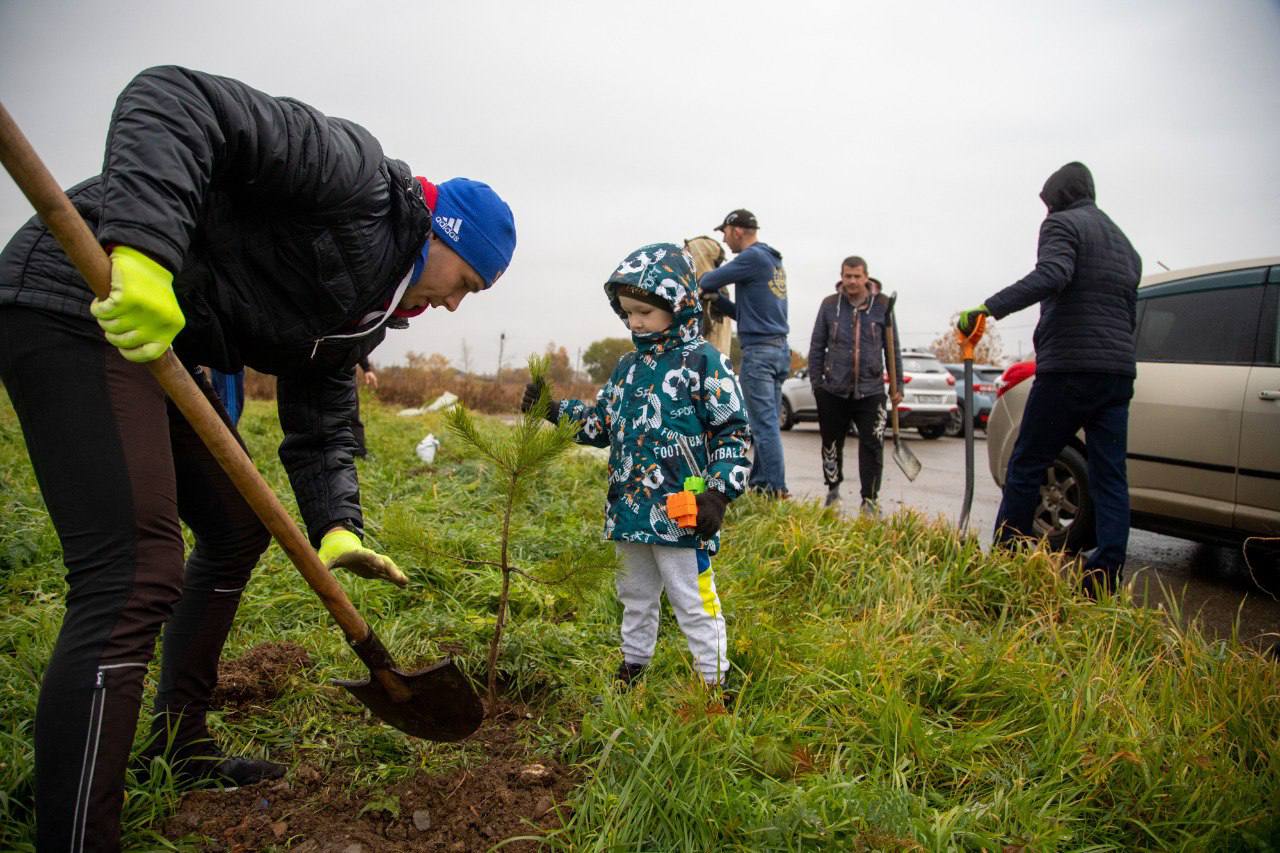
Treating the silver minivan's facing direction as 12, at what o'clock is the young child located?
The young child is roughly at 4 o'clock from the silver minivan.

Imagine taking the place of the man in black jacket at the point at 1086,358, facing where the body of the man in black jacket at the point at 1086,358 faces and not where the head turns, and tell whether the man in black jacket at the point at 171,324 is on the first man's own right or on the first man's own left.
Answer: on the first man's own left

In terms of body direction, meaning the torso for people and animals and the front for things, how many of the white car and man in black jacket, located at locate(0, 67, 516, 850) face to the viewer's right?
1

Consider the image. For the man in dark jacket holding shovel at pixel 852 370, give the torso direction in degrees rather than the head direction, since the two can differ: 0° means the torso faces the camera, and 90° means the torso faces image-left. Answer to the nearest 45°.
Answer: approximately 0°

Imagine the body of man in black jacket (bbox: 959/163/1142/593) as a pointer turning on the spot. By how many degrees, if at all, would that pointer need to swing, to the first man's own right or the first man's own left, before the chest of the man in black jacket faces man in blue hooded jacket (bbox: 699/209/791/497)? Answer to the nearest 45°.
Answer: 0° — they already face them

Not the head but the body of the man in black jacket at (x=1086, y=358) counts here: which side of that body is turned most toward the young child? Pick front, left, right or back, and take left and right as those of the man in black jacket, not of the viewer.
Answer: left

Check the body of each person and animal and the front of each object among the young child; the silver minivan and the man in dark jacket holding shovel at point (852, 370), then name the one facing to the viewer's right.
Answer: the silver minivan

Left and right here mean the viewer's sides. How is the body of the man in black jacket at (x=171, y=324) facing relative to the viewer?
facing to the right of the viewer

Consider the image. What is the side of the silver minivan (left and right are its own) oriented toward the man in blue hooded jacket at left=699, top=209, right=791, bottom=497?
back

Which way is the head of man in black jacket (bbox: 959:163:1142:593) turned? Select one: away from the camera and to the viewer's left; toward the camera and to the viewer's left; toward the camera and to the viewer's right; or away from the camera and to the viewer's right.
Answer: away from the camera and to the viewer's left

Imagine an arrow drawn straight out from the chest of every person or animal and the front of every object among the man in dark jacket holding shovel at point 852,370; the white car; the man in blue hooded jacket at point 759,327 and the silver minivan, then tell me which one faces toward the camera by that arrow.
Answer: the man in dark jacket holding shovel

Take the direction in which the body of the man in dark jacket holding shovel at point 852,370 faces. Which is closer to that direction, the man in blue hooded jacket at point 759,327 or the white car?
the man in blue hooded jacket

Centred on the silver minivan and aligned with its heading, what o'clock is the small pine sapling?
The small pine sapling is roughly at 4 o'clock from the silver minivan.

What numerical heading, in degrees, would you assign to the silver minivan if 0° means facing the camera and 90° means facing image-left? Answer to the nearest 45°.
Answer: approximately 270°
